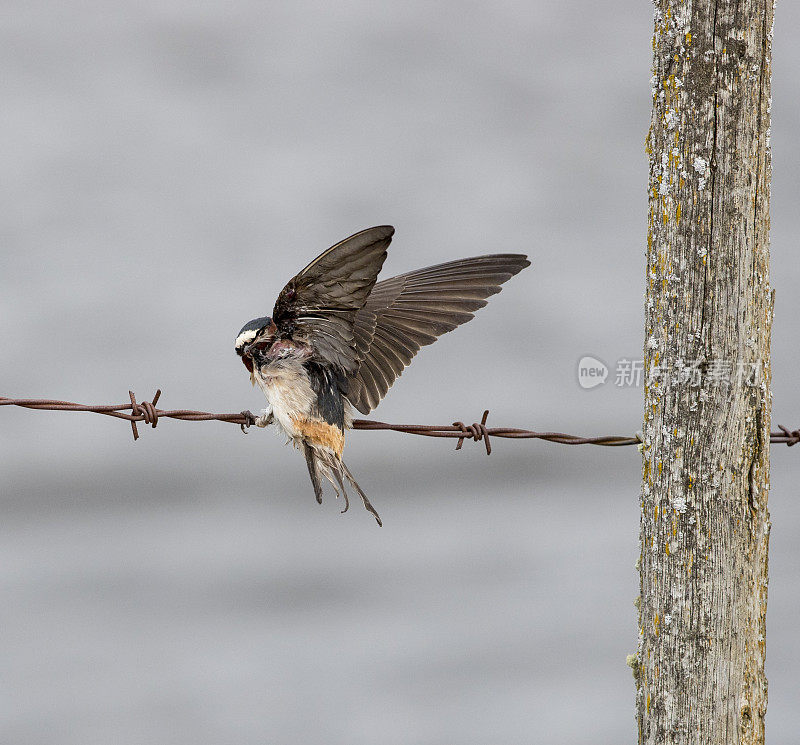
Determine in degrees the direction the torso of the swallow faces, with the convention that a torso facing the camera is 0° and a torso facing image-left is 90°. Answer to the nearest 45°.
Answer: approximately 90°

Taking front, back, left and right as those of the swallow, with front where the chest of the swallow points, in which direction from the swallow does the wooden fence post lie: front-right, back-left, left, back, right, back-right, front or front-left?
back-left
